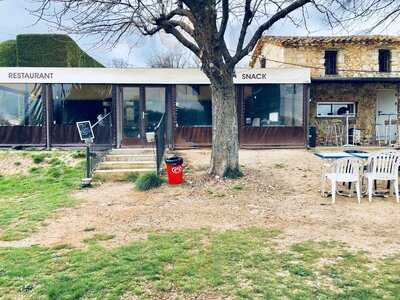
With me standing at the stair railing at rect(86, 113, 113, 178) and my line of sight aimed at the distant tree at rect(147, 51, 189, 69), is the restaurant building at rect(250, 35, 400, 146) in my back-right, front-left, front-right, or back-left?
front-right

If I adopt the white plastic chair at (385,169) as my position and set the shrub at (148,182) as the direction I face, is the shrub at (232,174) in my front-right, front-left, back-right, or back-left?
front-right

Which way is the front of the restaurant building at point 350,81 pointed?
toward the camera

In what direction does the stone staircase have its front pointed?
toward the camera

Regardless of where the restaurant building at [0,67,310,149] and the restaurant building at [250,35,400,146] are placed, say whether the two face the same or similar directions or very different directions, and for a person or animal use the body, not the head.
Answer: same or similar directions

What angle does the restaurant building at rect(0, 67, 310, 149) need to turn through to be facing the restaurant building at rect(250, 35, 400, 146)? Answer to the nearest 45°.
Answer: approximately 90° to its left

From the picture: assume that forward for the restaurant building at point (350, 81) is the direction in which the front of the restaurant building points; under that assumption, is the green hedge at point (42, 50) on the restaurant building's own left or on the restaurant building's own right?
on the restaurant building's own right

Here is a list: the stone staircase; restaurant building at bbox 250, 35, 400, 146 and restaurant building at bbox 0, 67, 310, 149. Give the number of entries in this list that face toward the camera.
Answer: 3

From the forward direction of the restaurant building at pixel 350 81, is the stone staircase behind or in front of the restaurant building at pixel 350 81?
in front

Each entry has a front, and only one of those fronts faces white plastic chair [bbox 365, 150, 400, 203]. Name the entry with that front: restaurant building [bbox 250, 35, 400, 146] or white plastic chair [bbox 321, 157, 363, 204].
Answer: the restaurant building
